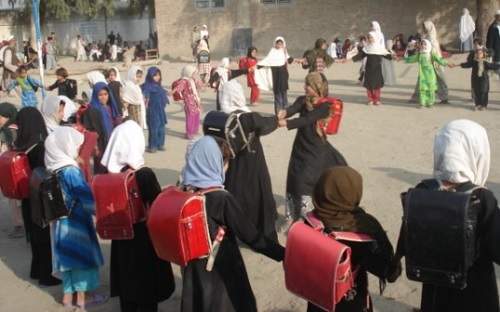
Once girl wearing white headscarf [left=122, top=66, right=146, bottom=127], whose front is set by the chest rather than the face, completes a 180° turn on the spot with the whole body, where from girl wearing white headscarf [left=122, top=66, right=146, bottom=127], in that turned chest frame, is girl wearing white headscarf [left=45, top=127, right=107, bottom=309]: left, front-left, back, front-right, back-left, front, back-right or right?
back-left

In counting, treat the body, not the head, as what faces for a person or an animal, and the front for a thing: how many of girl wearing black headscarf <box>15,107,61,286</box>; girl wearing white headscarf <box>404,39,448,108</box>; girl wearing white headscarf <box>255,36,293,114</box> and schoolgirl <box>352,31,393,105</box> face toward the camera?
3

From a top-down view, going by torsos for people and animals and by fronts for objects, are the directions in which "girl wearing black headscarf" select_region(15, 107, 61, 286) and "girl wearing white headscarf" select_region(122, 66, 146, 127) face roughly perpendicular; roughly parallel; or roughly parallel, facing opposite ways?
roughly perpendicular

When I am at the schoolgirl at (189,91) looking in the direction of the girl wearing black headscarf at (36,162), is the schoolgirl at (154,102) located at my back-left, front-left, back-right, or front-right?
front-right

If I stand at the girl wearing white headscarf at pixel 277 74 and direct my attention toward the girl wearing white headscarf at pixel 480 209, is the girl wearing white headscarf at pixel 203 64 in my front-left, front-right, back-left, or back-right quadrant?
back-right

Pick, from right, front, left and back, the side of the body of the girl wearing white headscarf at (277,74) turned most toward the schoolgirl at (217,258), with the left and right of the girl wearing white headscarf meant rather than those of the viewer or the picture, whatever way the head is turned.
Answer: front

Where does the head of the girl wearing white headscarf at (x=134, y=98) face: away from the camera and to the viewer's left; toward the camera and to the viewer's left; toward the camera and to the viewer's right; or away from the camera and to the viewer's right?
toward the camera and to the viewer's right

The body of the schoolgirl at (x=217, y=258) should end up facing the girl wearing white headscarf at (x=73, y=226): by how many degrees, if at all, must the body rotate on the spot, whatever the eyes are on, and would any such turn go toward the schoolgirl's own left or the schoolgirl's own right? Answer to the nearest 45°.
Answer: approximately 90° to the schoolgirl's own left

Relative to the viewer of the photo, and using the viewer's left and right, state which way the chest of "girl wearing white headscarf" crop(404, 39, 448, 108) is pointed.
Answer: facing the viewer

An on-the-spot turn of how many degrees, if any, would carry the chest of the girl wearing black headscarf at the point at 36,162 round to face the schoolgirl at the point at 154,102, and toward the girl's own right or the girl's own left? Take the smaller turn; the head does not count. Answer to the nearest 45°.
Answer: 0° — they already face them

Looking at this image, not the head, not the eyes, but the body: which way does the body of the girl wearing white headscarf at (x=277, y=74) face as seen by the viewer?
toward the camera

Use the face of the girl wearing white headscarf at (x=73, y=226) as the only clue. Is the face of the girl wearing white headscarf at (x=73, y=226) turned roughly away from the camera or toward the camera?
away from the camera

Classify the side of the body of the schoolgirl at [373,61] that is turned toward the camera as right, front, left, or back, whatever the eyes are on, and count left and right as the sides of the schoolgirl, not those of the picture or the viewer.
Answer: front

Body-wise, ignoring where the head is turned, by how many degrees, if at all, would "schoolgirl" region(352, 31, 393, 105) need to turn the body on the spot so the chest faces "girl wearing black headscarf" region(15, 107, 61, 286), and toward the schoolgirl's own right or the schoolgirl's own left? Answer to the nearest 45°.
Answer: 0° — they already face them

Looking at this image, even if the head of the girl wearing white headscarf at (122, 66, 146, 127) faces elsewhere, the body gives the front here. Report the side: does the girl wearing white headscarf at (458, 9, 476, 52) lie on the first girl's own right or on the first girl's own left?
on the first girl's own left

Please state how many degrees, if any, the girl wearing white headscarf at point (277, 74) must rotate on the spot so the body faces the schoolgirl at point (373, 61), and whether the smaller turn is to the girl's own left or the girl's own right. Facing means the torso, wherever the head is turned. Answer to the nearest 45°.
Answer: approximately 90° to the girl's own left

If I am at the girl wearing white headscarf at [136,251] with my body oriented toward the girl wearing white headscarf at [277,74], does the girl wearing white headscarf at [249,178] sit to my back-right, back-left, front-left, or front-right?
front-right
